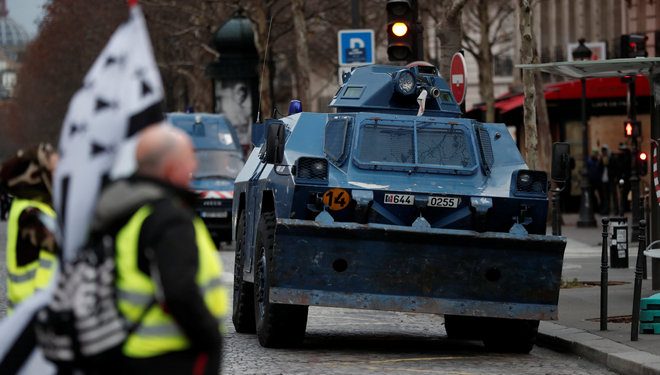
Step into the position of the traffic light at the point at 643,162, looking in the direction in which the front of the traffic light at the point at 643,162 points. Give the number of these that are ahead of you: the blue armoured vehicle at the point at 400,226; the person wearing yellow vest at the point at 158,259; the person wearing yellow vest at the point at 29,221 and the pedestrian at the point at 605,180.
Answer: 3

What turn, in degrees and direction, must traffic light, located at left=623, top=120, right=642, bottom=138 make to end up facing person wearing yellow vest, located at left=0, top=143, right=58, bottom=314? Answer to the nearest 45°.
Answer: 0° — it already faces them

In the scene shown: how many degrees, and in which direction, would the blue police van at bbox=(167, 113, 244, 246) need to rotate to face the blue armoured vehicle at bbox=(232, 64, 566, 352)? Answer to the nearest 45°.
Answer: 0° — it already faces it
